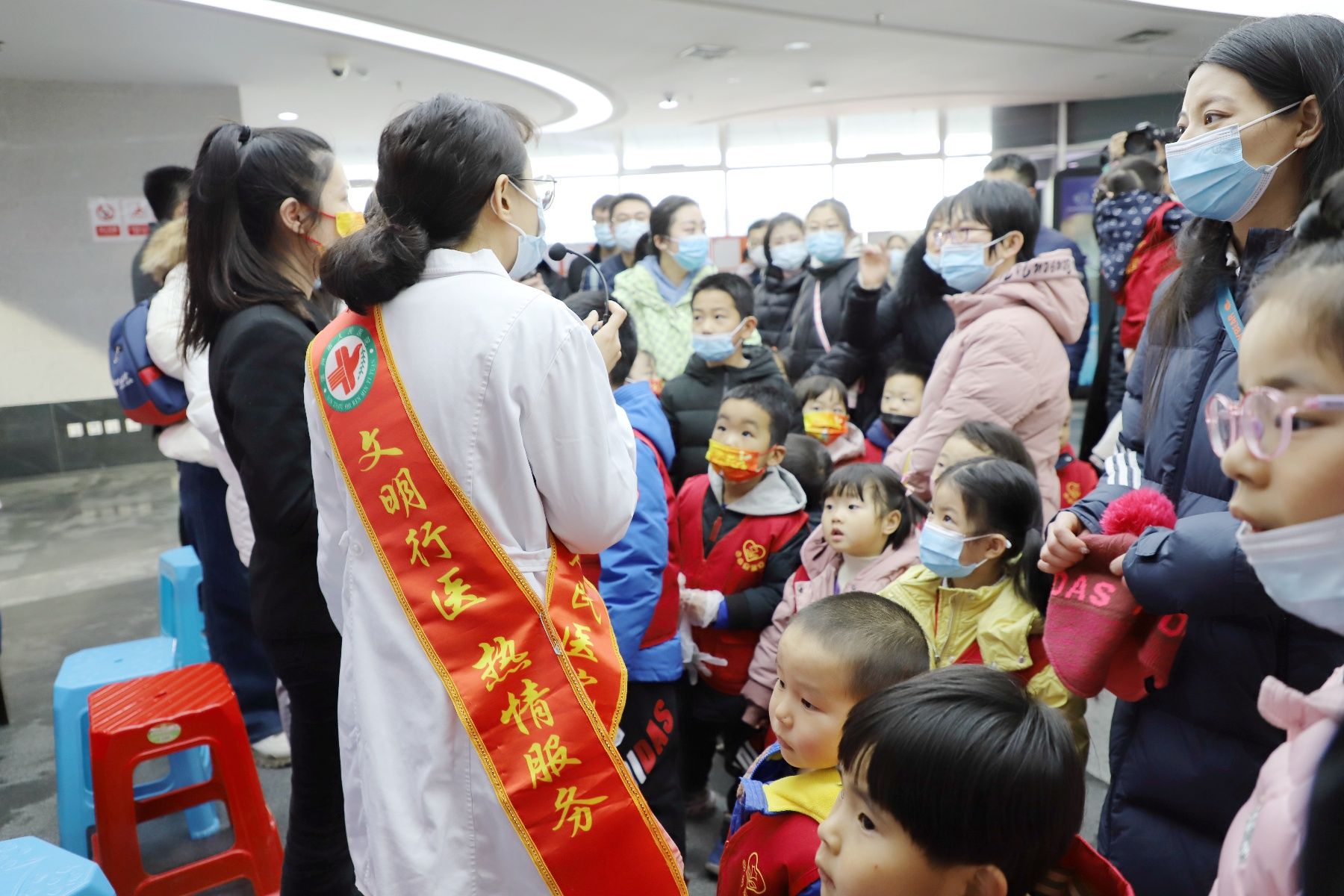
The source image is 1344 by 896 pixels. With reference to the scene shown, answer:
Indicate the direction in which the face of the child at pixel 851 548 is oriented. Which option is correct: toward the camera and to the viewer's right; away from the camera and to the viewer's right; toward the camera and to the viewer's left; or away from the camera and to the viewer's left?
toward the camera and to the viewer's left

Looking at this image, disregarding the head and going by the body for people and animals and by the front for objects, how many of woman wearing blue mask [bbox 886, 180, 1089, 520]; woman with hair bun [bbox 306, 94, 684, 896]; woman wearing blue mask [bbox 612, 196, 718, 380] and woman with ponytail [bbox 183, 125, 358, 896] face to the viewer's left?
1

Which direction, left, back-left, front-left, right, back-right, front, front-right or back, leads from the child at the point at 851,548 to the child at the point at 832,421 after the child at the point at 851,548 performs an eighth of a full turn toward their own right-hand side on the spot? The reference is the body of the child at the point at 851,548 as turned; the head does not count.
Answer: right

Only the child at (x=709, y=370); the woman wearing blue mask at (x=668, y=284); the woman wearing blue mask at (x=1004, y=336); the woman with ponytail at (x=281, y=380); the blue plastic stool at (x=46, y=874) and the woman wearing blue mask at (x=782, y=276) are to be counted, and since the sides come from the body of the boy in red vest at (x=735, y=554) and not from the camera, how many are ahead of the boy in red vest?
2

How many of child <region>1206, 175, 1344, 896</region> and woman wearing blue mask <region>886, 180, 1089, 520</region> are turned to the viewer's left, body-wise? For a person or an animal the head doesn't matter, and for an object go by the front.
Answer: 2

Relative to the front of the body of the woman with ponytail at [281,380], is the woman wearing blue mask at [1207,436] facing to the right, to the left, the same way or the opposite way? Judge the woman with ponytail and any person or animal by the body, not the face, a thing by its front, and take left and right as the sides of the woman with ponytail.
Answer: the opposite way

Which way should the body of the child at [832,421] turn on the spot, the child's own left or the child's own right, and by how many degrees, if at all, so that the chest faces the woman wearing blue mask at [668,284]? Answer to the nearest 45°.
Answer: approximately 90° to the child's own right

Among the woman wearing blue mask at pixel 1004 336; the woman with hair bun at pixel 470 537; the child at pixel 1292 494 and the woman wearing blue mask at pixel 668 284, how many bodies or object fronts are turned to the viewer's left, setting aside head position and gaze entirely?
2

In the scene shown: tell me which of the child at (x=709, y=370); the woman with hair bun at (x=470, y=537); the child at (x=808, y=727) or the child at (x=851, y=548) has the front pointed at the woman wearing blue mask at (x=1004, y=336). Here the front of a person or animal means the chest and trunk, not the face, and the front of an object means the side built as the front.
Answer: the woman with hair bun

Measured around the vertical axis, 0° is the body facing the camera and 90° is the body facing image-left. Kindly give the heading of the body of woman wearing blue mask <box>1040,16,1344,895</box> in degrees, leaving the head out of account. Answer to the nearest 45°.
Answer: approximately 45°

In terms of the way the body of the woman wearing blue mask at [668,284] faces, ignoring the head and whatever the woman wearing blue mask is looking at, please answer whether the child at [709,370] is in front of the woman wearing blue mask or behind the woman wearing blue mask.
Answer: in front

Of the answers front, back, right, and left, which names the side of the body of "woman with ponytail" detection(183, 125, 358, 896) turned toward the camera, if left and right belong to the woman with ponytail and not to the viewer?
right

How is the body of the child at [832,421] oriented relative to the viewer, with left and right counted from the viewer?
facing the viewer and to the left of the viewer

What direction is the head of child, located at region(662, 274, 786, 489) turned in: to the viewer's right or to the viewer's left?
to the viewer's left

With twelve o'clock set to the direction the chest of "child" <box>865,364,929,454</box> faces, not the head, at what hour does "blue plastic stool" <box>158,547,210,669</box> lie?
The blue plastic stool is roughly at 1 o'clock from the child.
